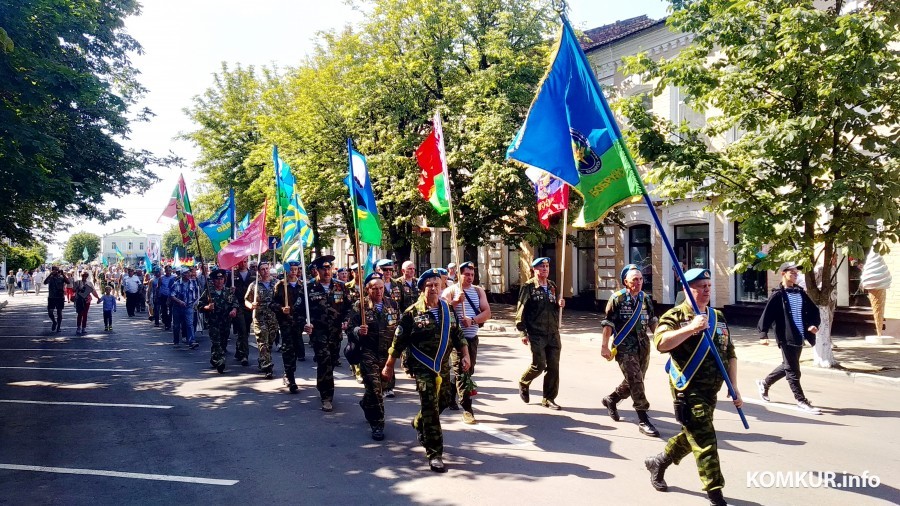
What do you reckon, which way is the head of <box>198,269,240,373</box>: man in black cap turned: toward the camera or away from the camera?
toward the camera

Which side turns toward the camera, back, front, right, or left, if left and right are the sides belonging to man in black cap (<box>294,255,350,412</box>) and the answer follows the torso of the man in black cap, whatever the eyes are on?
front

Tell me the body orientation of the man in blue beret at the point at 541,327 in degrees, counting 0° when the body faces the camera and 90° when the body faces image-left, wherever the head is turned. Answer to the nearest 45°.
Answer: approximately 315°

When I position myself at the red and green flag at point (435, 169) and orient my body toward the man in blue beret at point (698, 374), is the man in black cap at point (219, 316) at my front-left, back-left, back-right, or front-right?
back-right

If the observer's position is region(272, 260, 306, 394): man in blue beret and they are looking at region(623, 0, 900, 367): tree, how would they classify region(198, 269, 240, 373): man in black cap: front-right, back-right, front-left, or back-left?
back-left

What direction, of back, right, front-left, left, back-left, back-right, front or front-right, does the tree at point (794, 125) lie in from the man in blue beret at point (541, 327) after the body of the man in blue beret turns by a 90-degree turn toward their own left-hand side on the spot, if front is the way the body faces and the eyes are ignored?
front

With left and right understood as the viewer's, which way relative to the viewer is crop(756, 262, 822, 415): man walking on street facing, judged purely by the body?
facing the viewer and to the right of the viewer

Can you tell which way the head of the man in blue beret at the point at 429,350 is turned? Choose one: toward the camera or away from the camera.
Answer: toward the camera

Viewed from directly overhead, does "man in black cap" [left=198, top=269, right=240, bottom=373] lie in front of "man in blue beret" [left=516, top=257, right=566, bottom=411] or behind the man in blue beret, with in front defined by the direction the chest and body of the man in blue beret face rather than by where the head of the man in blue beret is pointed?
behind

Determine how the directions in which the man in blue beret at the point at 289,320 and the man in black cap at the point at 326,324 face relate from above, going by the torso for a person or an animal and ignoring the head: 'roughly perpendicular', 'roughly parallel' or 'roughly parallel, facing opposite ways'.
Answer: roughly parallel

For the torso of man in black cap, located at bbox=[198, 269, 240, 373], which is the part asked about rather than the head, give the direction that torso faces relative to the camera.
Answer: toward the camera

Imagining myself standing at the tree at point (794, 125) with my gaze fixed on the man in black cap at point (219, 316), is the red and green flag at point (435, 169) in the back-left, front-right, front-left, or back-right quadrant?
front-left
